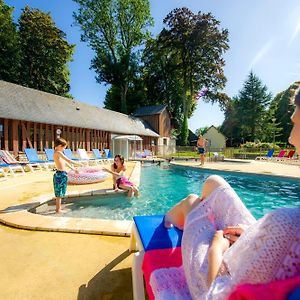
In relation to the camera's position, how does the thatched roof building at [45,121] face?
facing the viewer and to the right of the viewer

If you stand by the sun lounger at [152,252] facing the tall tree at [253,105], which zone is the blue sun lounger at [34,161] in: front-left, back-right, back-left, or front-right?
front-left

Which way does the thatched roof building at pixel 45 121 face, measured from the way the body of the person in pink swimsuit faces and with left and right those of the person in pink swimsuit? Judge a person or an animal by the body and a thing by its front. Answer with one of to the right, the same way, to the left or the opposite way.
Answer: the same way

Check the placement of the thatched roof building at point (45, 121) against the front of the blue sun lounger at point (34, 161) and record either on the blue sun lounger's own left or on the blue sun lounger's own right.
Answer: on the blue sun lounger's own left

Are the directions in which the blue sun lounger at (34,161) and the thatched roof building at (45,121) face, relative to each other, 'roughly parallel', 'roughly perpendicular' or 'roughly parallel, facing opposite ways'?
roughly parallel

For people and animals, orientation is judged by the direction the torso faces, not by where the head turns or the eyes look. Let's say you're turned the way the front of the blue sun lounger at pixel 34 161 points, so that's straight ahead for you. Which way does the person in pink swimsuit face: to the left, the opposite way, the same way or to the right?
the same way

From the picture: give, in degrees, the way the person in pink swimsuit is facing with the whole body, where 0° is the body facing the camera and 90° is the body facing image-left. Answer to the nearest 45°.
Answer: approximately 315°

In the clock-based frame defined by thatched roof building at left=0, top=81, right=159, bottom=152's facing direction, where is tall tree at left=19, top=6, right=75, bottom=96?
The tall tree is roughly at 7 o'clock from the thatched roof building.

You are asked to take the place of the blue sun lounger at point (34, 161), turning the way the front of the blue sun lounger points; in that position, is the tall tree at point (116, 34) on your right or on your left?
on your left

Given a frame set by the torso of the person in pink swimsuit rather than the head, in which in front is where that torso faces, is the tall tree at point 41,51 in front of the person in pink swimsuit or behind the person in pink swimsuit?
behind

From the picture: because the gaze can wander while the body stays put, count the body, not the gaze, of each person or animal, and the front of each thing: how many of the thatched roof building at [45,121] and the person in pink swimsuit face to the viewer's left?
0

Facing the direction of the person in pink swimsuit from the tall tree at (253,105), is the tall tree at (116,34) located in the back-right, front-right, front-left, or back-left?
front-right

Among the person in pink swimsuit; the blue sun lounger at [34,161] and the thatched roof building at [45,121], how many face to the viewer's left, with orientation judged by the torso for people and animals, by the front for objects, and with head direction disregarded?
0

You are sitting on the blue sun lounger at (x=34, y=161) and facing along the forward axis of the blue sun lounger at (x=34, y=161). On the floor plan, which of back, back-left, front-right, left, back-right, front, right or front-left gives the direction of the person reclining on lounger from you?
front-right

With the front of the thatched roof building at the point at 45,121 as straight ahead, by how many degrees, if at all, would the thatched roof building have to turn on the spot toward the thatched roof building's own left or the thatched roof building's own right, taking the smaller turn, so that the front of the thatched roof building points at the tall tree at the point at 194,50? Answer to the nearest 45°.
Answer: approximately 90° to the thatched roof building's own left
